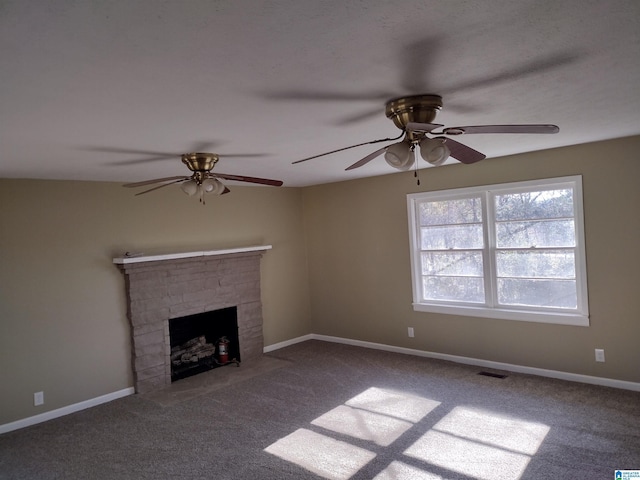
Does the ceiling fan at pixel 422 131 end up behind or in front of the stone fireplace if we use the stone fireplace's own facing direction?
in front

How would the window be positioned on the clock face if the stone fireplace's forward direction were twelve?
The window is roughly at 11 o'clock from the stone fireplace.

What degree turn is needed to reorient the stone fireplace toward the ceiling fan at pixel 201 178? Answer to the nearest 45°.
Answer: approximately 45° to its right

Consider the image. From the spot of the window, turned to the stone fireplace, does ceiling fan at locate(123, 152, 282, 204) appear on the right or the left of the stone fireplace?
left
